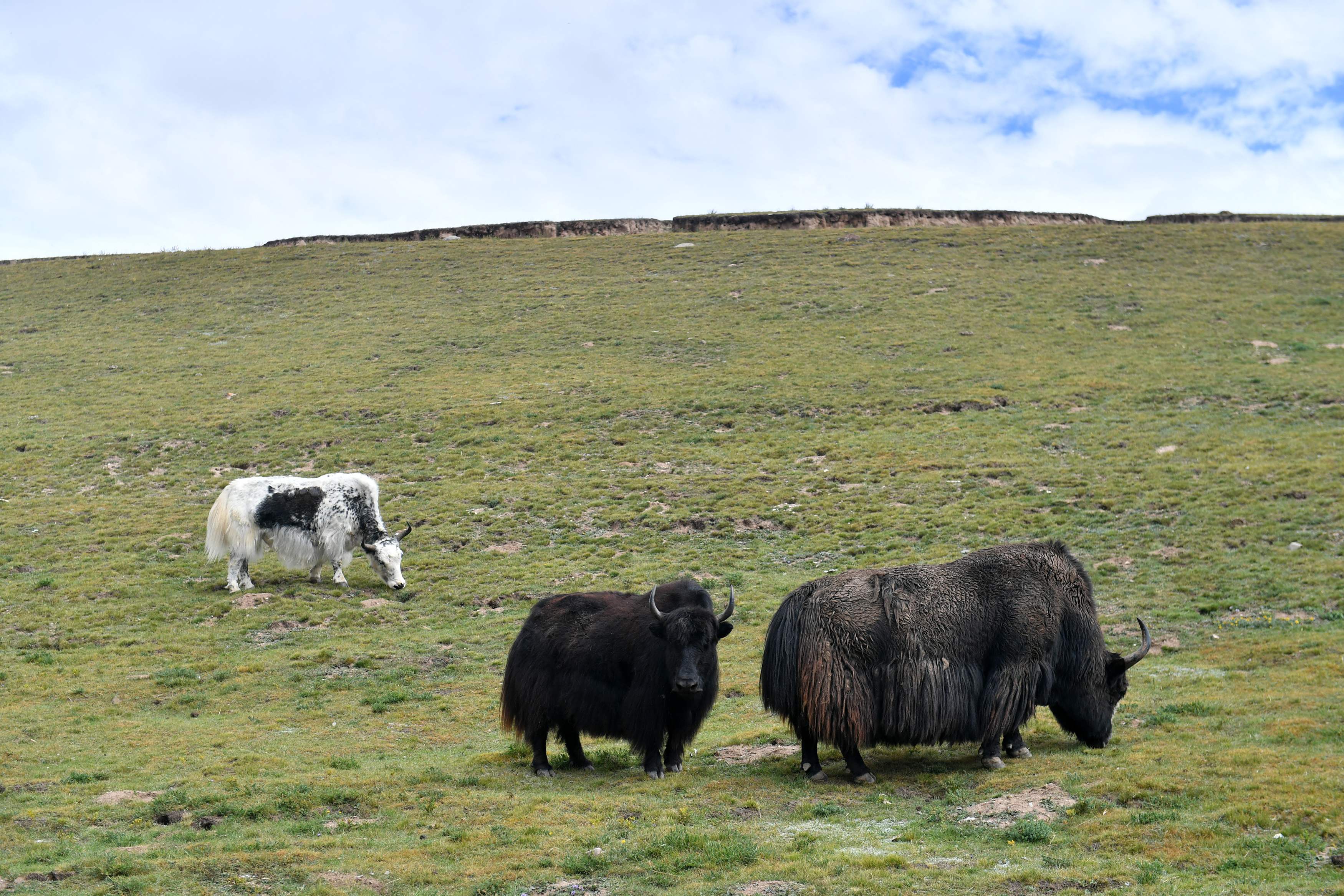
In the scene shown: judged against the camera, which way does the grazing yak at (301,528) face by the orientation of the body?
to the viewer's right

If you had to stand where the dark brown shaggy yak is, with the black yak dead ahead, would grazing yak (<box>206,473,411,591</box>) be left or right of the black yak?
right

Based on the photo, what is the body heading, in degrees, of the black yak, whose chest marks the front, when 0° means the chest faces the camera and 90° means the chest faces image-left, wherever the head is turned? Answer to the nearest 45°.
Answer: approximately 315°

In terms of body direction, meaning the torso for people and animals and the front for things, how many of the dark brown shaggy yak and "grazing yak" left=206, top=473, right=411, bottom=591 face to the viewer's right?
2

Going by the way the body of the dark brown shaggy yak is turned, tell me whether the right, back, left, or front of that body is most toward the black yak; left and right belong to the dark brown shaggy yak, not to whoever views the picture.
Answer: back

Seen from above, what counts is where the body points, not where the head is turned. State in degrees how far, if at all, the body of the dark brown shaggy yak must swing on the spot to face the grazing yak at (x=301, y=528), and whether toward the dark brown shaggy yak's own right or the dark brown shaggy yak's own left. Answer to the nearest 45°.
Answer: approximately 135° to the dark brown shaggy yak's own left

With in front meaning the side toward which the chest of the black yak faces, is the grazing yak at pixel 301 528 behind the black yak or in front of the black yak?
behind

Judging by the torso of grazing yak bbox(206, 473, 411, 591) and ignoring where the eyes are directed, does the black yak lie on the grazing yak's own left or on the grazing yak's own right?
on the grazing yak's own right

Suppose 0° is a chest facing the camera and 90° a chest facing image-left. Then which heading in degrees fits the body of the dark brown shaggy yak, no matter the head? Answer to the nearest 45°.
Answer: approximately 270°

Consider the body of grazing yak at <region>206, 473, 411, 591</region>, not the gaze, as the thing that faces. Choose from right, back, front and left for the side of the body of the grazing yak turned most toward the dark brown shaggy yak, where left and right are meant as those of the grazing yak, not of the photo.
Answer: right
